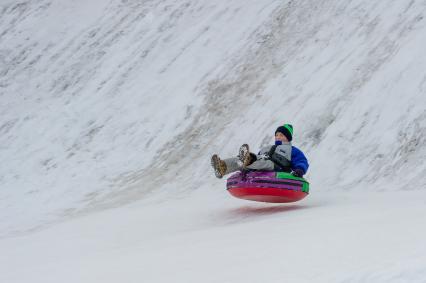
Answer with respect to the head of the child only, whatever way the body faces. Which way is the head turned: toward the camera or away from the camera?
toward the camera

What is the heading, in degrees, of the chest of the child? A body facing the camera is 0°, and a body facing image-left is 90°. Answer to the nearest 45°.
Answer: approximately 45°
